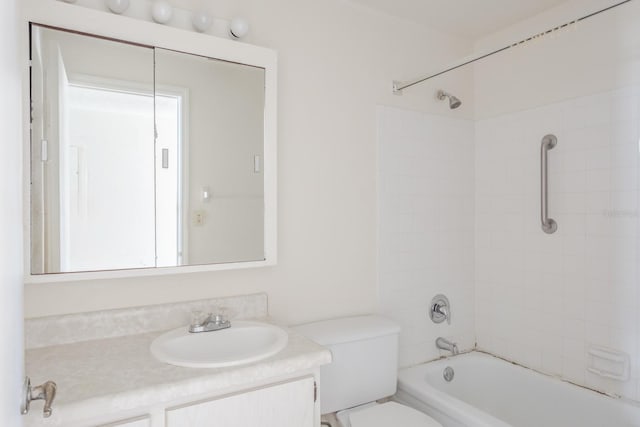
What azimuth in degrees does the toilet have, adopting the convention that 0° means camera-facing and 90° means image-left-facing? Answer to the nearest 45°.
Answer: approximately 315°

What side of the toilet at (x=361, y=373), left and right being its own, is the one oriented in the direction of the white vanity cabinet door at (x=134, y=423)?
right

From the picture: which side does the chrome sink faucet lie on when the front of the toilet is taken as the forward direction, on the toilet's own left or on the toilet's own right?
on the toilet's own right

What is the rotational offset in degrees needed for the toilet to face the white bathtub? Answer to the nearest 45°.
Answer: approximately 90° to its left
